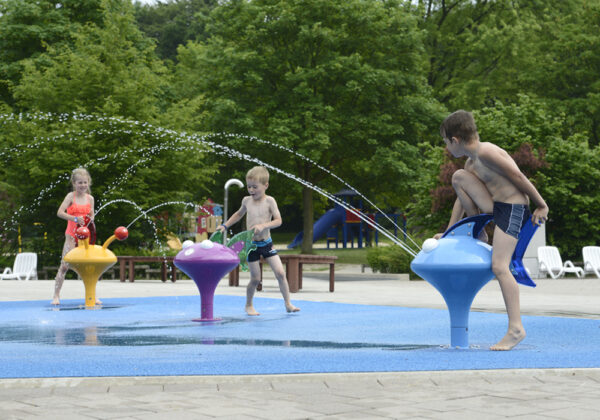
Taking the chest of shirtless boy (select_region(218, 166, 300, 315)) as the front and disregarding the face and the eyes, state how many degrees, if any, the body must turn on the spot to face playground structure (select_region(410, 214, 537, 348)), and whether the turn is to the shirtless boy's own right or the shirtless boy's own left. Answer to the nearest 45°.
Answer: approximately 45° to the shirtless boy's own left

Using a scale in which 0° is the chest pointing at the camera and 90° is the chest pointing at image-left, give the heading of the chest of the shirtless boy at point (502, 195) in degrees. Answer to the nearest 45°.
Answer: approximately 90°

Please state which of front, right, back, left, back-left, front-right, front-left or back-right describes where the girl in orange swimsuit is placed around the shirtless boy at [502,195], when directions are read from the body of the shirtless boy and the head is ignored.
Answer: front-right

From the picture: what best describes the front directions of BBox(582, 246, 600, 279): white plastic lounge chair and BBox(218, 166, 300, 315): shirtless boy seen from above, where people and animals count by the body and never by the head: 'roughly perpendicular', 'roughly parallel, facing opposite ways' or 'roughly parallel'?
roughly perpendicular

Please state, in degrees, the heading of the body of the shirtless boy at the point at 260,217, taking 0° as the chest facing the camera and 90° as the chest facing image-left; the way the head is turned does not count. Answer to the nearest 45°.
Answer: approximately 45°

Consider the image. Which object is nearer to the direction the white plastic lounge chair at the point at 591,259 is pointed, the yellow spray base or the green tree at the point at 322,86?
the yellow spray base

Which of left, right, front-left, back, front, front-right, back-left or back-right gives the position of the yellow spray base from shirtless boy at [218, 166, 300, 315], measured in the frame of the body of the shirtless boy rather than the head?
right

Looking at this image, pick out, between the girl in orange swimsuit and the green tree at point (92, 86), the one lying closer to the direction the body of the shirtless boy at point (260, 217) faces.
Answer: the girl in orange swimsuit

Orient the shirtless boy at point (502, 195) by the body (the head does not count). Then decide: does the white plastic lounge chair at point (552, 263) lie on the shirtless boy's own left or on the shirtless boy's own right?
on the shirtless boy's own right

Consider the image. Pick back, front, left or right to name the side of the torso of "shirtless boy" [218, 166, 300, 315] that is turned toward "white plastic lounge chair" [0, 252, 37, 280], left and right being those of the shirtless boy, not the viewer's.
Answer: right

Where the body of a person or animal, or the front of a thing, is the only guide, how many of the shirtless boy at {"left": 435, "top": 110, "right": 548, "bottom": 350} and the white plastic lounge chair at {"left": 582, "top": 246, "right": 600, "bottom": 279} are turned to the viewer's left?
1

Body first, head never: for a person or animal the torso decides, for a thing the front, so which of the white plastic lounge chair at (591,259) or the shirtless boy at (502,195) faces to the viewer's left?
the shirtless boy

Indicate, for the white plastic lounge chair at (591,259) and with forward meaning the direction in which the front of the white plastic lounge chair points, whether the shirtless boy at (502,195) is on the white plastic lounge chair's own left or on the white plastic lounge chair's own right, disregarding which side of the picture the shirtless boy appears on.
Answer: on the white plastic lounge chair's own right

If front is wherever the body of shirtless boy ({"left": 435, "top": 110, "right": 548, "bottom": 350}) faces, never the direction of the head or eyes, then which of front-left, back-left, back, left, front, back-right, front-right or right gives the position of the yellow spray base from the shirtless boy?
front-right
